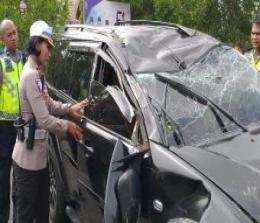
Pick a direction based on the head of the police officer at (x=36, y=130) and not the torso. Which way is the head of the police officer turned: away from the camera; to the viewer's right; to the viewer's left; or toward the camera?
to the viewer's right

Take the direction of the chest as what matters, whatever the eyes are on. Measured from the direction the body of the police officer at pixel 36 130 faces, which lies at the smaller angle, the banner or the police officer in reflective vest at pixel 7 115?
the banner

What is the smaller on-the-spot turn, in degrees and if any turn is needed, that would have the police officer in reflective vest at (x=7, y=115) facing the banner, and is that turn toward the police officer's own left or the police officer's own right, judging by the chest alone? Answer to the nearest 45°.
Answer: approximately 90° to the police officer's own left

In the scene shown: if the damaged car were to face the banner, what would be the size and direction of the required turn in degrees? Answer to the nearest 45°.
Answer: approximately 135° to its left

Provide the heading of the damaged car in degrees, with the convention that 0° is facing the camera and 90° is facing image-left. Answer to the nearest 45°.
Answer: approximately 315°

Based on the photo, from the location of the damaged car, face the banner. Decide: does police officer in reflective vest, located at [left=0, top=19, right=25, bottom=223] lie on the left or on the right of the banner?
left

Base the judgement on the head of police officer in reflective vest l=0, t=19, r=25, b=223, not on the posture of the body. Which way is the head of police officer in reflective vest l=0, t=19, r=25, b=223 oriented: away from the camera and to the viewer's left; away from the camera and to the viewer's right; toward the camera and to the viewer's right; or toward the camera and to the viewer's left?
toward the camera and to the viewer's right

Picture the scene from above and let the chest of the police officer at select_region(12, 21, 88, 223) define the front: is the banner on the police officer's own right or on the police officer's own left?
on the police officer's own left

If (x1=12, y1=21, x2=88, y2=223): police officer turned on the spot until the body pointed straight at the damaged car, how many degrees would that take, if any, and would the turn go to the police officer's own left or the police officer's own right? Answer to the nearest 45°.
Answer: approximately 45° to the police officer's own right

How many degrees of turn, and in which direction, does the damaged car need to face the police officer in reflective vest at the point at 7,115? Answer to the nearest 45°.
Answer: approximately 180°

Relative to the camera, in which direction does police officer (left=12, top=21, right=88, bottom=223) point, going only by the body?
to the viewer's right
